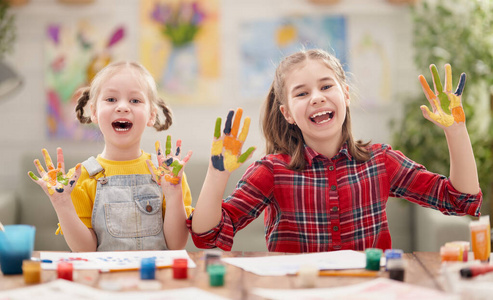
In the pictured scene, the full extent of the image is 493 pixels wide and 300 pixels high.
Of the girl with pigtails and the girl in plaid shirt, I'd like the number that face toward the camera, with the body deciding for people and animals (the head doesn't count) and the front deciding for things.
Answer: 2

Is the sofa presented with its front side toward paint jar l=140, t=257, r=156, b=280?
yes

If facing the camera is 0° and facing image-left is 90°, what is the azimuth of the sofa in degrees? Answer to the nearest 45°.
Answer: approximately 0°

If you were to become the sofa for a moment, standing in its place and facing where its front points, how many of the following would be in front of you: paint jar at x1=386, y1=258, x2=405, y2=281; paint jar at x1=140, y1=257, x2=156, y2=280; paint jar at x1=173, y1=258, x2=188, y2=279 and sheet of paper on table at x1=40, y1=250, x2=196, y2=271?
4

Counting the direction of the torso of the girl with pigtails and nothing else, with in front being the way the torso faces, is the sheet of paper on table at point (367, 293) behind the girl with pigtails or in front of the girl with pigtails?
in front

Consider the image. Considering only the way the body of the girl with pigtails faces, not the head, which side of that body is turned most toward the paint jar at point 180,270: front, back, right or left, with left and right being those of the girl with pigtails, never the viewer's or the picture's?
front

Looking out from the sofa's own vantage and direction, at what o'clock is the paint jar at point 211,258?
The paint jar is roughly at 12 o'clock from the sofa.
